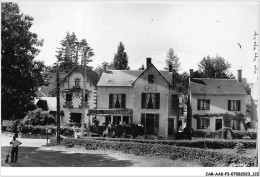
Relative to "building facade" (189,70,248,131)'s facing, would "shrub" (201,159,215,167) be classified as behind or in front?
in front

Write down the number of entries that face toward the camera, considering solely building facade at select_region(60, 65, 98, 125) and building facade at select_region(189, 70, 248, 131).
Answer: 2

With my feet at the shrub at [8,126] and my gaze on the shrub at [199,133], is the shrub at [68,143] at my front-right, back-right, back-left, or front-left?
front-right

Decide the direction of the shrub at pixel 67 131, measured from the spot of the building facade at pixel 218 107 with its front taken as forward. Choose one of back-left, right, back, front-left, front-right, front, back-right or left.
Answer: front-right

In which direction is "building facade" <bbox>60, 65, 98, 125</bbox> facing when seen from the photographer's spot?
facing the viewer

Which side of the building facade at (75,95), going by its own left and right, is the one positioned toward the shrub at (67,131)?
front

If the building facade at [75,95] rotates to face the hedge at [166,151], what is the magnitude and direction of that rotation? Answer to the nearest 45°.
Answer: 0° — it already faces it

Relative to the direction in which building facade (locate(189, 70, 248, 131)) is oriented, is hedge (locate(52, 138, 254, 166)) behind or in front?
in front

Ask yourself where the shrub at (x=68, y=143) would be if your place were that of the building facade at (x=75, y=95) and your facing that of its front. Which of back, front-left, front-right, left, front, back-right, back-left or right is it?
front

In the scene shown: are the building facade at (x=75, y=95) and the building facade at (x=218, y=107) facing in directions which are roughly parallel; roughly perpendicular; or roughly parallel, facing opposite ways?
roughly parallel

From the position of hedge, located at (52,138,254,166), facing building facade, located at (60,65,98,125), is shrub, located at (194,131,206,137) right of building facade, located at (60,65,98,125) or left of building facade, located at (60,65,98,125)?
right

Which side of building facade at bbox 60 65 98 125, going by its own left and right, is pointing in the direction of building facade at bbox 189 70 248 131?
left

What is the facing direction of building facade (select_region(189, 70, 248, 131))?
toward the camera
